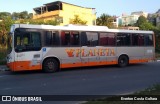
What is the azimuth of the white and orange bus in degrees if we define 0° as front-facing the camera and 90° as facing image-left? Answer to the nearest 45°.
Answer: approximately 45°
